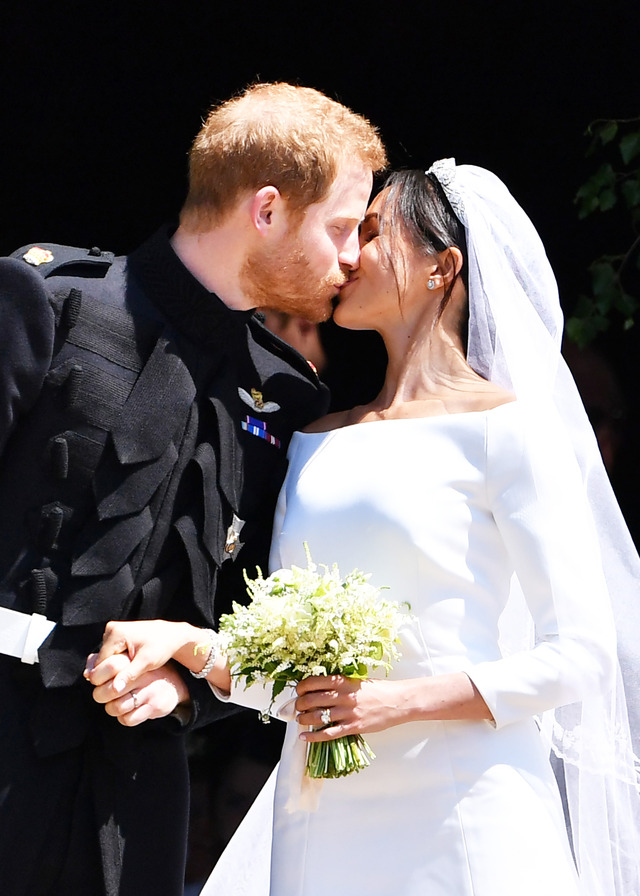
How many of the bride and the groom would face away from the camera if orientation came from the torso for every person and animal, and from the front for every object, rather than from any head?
0

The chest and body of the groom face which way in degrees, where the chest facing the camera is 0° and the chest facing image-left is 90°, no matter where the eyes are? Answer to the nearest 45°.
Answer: approximately 315°

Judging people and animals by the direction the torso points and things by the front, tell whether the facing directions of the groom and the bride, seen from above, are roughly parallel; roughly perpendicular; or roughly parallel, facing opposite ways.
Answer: roughly perpendicular

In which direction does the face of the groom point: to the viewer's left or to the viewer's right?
to the viewer's right

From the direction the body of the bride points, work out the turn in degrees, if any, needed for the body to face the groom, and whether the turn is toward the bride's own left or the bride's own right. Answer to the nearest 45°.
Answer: approximately 45° to the bride's own right

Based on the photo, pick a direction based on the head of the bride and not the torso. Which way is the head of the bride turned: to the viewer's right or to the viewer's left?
to the viewer's left

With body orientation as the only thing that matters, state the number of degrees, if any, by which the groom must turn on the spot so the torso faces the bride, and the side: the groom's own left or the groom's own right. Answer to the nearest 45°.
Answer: approximately 45° to the groom's own left
